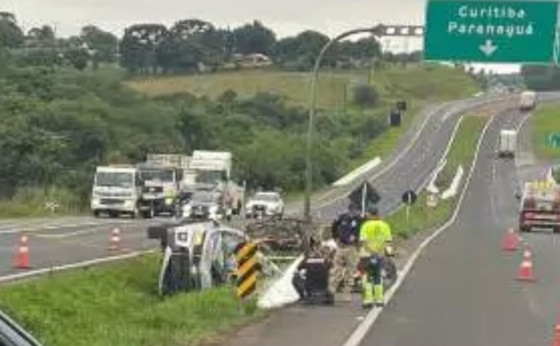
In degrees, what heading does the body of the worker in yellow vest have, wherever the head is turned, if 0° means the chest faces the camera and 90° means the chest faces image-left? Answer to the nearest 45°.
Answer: approximately 180°

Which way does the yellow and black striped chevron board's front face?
toward the camera

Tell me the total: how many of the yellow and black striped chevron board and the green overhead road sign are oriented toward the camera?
2

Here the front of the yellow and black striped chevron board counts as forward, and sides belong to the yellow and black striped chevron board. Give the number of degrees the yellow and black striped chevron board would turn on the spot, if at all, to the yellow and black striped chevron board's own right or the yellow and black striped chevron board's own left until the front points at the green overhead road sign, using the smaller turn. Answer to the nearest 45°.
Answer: approximately 135° to the yellow and black striped chevron board's own left

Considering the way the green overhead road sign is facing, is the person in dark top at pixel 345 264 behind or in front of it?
in front

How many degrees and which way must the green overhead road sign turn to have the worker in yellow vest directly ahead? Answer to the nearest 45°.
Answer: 0° — it already faces them

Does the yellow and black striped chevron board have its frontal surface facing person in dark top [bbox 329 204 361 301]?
no

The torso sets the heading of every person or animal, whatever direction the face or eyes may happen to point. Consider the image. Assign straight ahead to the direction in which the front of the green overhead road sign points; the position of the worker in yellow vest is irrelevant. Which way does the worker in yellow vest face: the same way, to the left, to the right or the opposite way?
the opposite way

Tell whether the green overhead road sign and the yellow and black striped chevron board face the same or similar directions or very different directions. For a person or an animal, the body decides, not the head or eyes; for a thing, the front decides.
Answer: same or similar directions
